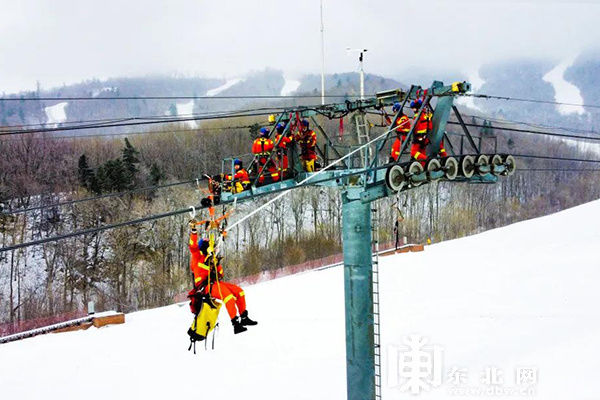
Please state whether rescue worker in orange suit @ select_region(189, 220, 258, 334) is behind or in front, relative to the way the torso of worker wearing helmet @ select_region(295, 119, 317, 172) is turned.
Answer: in front

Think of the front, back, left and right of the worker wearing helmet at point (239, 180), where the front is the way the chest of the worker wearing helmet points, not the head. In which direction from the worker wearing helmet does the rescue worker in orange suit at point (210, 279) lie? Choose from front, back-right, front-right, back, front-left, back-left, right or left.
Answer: front-left

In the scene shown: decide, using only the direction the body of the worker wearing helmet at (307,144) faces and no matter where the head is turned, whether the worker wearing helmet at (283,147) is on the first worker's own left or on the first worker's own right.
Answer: on the first worker's own right

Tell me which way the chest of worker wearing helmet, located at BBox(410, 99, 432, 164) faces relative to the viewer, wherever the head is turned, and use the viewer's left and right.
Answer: facing the viewer and to the left of the viewer

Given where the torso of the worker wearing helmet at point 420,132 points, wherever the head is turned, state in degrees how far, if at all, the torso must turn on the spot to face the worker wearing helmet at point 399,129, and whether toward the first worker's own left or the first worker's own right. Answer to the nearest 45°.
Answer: approximately 90° to the first worker's own right

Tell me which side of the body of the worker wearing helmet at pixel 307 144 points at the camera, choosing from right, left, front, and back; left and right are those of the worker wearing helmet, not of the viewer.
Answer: front

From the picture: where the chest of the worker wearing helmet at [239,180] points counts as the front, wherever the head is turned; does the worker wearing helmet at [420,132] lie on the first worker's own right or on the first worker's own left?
on the first worker's own left

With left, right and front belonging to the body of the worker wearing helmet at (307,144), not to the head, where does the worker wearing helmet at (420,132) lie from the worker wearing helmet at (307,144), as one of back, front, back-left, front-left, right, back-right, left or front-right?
front-left

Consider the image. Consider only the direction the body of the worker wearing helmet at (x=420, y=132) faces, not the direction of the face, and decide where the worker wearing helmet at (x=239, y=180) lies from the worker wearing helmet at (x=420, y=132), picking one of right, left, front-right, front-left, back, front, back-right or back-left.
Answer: front-right

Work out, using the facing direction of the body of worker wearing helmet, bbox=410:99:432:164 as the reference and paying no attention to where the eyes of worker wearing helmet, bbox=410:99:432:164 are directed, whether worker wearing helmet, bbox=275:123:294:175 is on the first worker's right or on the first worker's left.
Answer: on the first worker's right

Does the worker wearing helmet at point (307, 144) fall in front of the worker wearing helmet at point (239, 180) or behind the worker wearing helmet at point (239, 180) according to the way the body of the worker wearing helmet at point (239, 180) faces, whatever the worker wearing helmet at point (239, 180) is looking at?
behind
